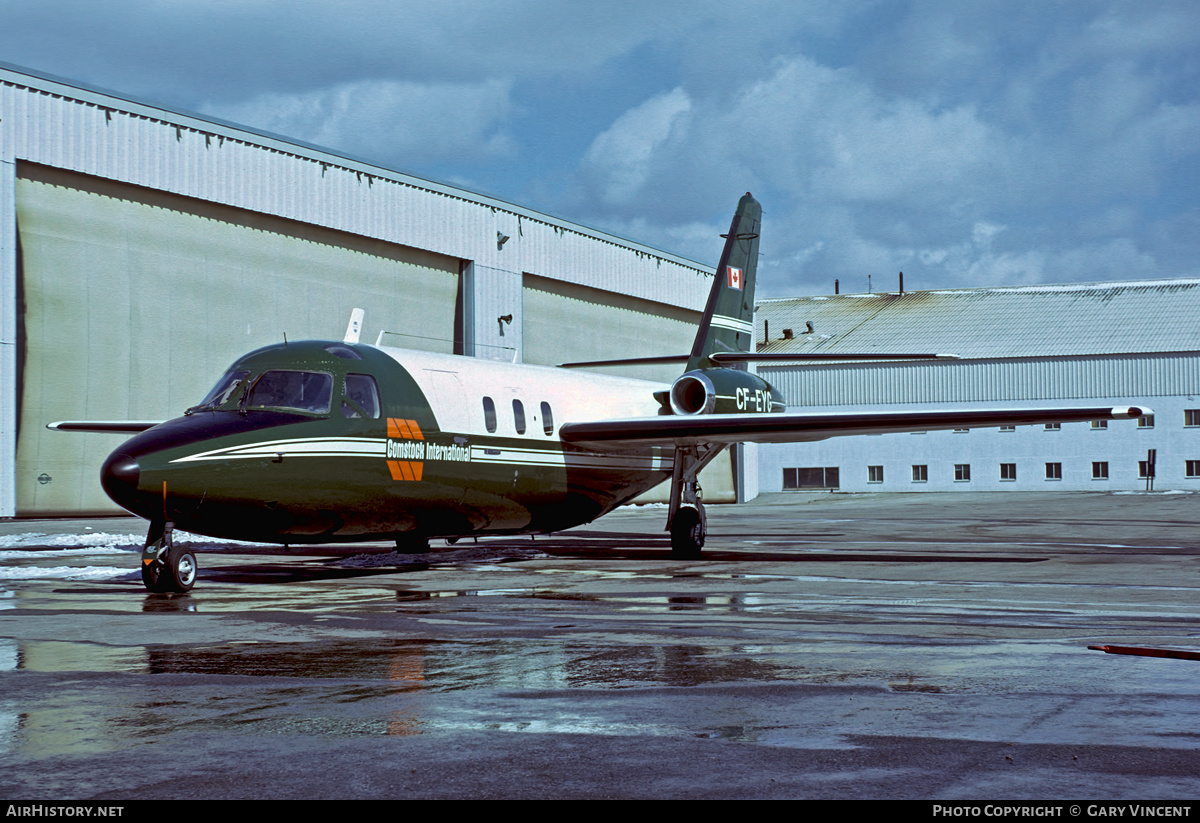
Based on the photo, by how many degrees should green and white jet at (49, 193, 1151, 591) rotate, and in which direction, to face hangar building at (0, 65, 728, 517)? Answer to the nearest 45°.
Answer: approximately 90° to its right

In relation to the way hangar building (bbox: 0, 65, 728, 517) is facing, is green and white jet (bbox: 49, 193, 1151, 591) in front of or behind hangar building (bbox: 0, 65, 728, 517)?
in front

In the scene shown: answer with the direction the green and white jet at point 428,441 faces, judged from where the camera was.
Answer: facing the viewer and to the left of the viewer

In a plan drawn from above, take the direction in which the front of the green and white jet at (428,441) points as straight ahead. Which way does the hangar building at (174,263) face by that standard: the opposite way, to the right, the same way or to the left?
to the left

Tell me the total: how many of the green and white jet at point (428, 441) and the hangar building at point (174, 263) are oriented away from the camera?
0
